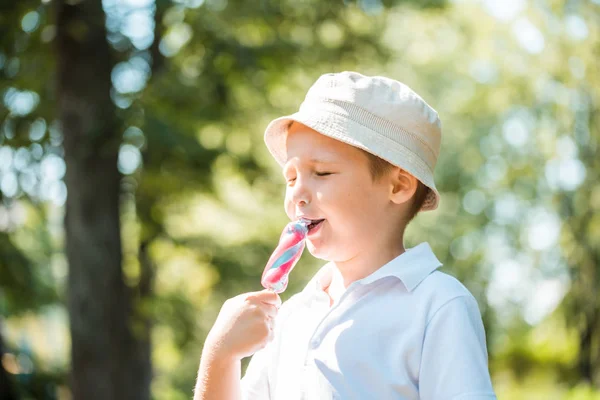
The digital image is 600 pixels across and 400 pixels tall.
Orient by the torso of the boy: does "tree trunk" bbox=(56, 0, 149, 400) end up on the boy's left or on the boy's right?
on the boy's right

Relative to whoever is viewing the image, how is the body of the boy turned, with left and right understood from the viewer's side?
facing the viewer and to the left of the viewer
